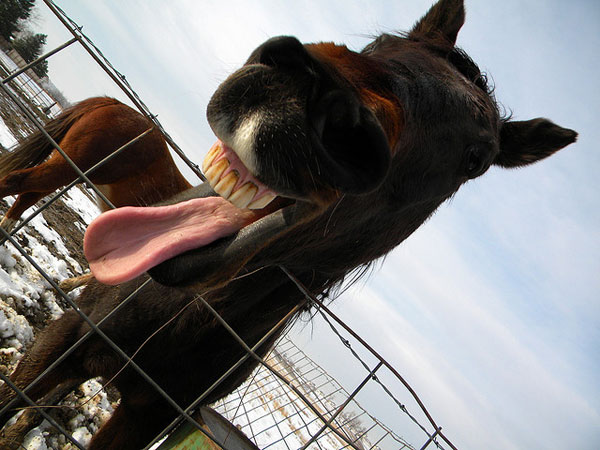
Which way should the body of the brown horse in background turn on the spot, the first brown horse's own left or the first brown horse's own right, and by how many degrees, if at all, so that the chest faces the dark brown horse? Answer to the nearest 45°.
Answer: approximately 90° to the first brown horse's own right

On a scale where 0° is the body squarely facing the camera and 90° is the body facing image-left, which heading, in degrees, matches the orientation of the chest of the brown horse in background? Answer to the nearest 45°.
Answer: approximately 270°

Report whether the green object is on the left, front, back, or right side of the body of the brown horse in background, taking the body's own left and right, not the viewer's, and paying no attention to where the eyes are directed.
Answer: right
